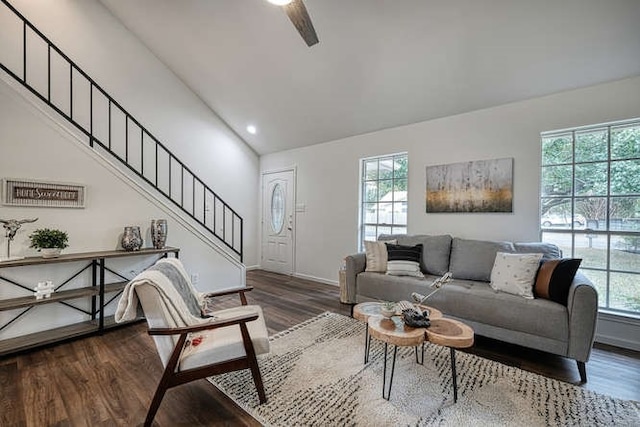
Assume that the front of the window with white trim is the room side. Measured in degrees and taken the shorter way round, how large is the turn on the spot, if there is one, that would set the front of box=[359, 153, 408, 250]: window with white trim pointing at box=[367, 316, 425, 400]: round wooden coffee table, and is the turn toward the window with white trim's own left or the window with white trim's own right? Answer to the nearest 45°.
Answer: approximately 45° to the window with white trim's own left

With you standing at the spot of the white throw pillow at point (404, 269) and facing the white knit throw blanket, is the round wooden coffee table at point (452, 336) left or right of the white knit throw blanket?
left

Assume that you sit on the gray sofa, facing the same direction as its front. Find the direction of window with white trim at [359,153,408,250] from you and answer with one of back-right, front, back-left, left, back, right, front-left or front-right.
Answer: right

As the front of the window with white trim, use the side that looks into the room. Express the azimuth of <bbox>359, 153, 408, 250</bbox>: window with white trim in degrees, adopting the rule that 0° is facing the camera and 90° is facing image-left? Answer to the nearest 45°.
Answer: approximately 45°

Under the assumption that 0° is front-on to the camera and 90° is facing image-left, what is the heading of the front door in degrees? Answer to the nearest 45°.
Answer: approximately 45°

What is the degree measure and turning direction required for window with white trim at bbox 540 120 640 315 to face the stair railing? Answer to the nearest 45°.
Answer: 0° — it already faces it

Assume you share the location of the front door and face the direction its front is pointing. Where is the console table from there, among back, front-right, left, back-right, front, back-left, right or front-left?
front

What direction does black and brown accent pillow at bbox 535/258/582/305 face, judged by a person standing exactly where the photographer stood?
facing the viewer and to the left of the viewer

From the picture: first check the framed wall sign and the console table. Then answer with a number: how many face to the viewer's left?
0

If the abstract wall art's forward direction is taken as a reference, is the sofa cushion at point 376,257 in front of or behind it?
in front

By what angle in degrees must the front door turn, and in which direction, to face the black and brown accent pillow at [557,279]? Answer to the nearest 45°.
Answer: approximately 90° to its left

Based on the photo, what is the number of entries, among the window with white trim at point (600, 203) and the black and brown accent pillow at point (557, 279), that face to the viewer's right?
0

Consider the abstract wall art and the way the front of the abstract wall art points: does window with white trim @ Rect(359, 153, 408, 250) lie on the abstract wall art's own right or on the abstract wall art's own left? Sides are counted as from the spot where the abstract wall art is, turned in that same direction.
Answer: on the abstract wall art's own right

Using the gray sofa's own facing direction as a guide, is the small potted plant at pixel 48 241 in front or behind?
in front

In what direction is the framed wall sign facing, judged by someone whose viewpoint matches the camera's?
facing the viewer and to the right of the viewer

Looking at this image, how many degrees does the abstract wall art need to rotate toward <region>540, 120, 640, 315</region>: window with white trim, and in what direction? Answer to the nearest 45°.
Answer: approximately 135° to its left
